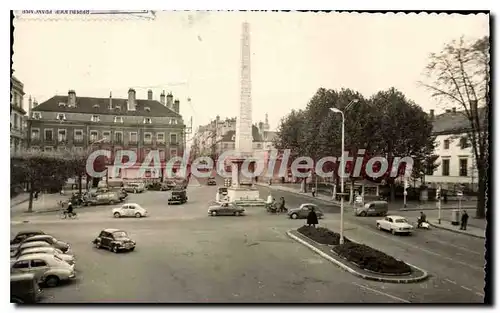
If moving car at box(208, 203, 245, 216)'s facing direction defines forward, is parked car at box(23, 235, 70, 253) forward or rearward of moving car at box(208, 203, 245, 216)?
forward

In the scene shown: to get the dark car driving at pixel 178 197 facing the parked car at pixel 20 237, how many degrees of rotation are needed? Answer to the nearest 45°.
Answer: approximately 45° to its right

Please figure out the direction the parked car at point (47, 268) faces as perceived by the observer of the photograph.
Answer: facing to the left of the viewer

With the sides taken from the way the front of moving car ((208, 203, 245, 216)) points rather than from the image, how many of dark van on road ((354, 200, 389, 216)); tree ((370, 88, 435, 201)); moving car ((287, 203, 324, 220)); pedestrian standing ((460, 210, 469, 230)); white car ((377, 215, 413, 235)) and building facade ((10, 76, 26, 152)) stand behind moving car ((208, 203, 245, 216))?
5

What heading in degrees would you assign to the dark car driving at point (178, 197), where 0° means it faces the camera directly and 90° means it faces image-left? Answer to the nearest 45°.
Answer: approximately 45°

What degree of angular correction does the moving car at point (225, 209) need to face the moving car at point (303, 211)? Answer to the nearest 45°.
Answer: approximately 180°

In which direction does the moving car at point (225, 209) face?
to the viewer's left

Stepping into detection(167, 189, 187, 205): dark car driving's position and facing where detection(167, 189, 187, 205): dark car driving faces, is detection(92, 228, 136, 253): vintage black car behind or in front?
in front

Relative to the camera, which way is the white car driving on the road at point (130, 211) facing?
to the viewer's left
